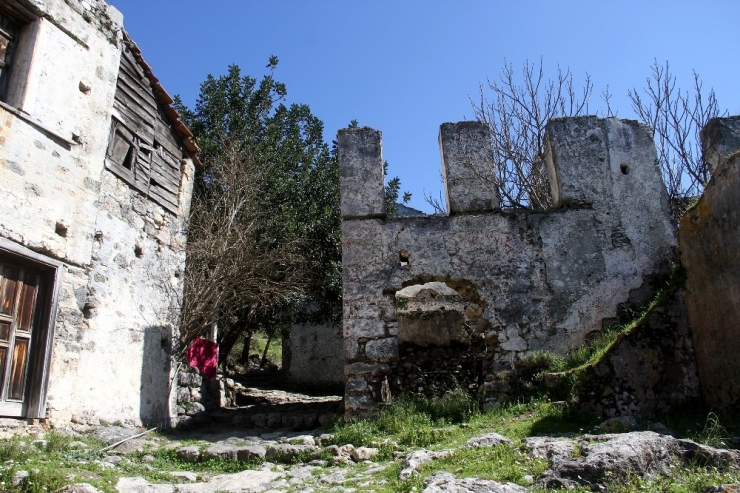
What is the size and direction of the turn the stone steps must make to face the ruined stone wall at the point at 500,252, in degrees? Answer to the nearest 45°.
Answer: approximately 45° to its left

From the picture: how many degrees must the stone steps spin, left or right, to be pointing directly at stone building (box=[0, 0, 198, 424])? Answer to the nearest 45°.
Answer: approximately 45° to its right

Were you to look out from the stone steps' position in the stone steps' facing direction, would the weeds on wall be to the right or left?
on its left

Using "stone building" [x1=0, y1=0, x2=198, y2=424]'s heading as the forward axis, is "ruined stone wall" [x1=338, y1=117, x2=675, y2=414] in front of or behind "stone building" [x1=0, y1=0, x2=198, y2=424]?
in front

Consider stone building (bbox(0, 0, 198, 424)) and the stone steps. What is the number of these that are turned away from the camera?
0

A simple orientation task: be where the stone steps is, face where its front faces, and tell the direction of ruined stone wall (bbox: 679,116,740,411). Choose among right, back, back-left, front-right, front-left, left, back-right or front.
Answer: front-left

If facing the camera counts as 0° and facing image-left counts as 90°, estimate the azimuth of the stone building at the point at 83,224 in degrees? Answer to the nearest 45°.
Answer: approximately 315°

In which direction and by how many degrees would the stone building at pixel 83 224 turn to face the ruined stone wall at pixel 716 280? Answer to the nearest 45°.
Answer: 0° — it already faces it

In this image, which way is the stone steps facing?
toward the camera

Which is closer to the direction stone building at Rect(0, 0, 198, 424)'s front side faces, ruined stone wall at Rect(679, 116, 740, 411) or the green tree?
the ruined stone wall

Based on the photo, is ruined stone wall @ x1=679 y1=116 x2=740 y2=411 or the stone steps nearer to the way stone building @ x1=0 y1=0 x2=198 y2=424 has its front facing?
the ruined stone wall
